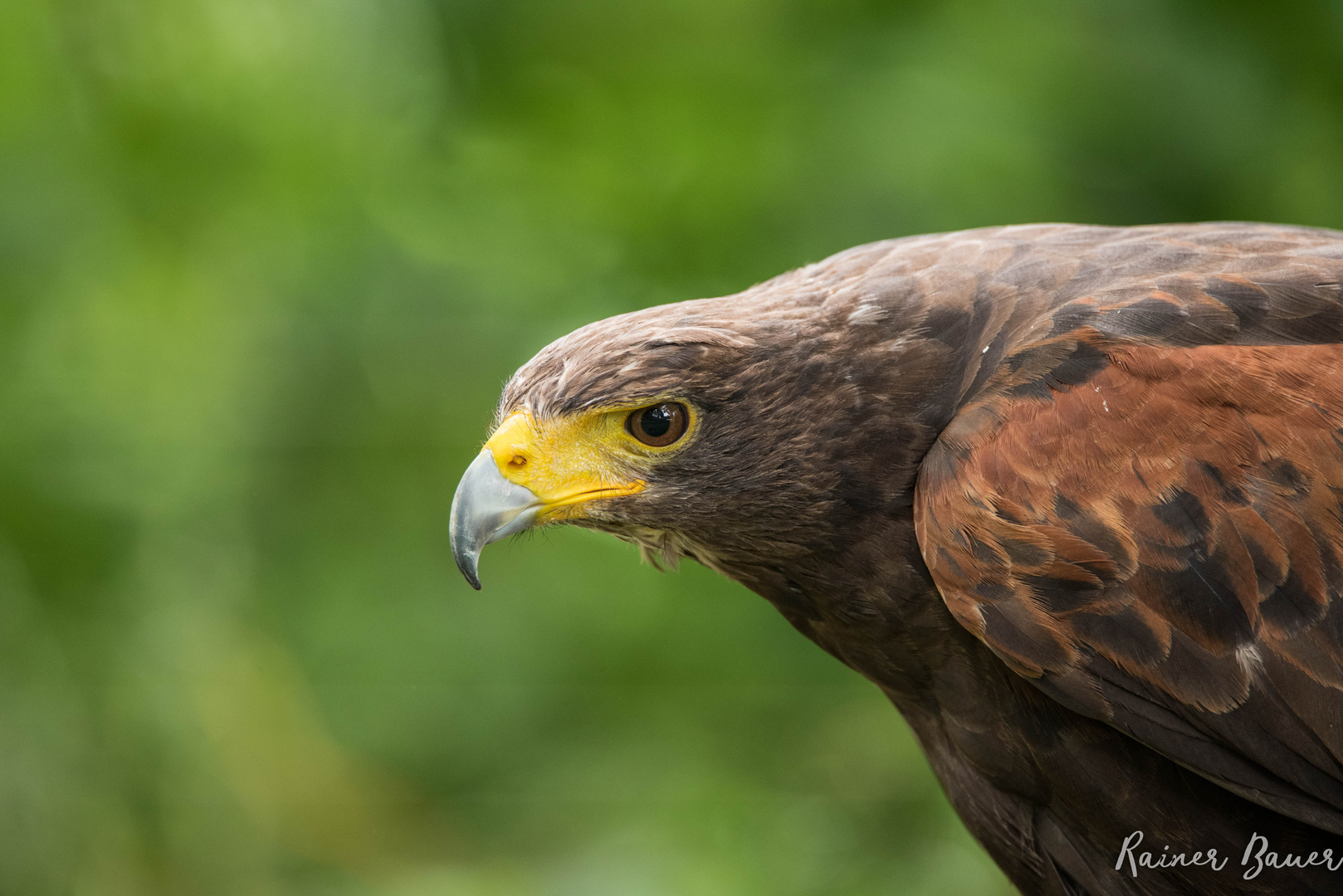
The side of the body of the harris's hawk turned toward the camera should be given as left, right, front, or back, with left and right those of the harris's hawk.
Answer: left
